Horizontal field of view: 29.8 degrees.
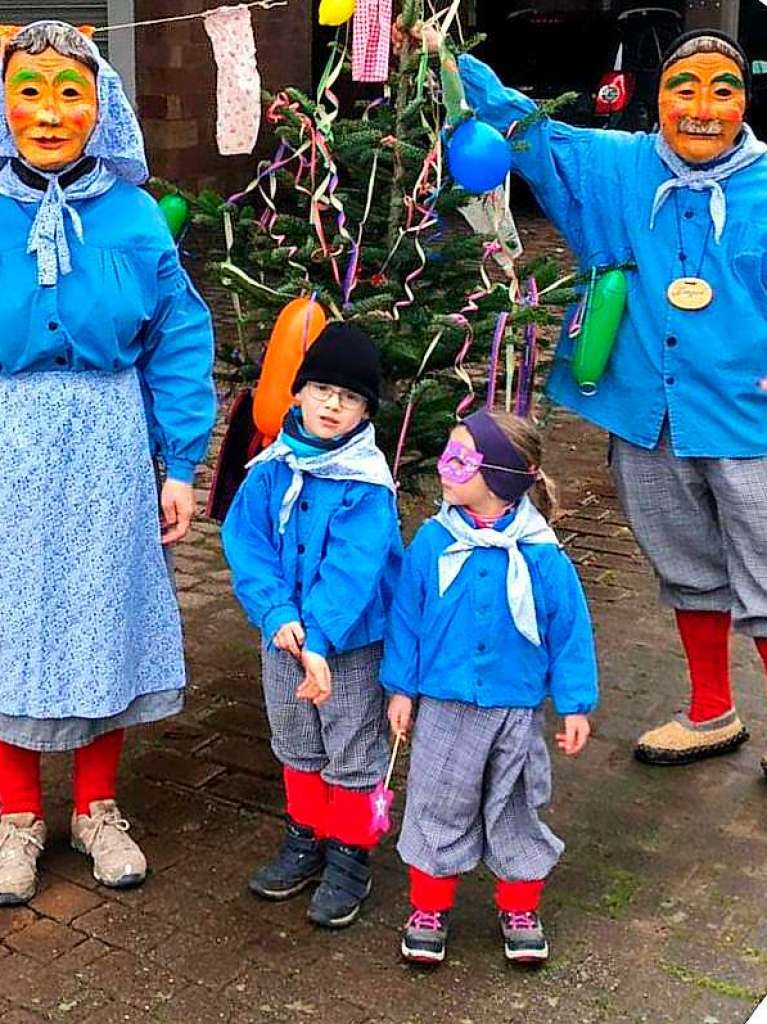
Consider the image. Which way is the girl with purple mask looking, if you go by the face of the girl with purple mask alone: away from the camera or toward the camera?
toward the camera

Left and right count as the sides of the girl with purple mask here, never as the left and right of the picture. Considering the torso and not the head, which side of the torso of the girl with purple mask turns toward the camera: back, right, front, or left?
front

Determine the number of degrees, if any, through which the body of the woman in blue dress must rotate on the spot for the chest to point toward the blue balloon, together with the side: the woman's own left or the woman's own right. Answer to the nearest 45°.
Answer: approximately 90° to the woman's own left

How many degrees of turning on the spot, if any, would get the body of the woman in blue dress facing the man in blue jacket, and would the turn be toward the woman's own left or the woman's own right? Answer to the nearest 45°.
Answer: approximately 90° to the woman's own left

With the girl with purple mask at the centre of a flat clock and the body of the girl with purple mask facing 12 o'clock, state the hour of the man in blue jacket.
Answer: The man in blue jacket is roughly at 7 o'clock from the girl with purple mask.

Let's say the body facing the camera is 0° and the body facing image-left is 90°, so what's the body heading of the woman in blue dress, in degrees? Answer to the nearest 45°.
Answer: approximately 0°

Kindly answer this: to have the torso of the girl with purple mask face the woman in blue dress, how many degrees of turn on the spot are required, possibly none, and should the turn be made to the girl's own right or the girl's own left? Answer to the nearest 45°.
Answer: approximately 90° to the girl's own right

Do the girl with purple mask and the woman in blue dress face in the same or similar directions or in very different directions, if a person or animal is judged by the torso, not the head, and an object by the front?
same or similar directions

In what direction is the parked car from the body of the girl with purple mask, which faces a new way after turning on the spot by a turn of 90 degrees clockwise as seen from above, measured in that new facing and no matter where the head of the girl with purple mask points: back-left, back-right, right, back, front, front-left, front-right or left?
right

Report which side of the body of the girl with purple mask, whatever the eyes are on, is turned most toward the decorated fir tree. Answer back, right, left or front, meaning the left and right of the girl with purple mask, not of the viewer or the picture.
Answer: back

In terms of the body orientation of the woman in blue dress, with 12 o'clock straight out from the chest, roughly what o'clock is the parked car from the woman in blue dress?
The parked car is roughly at 7 o'clock from the woman in blue dress.

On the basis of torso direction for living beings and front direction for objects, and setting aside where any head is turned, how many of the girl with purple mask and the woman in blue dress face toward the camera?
2
